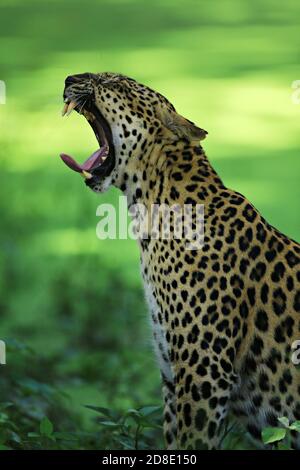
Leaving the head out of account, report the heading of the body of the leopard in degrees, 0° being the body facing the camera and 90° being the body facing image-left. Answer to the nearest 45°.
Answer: approximately 90°
